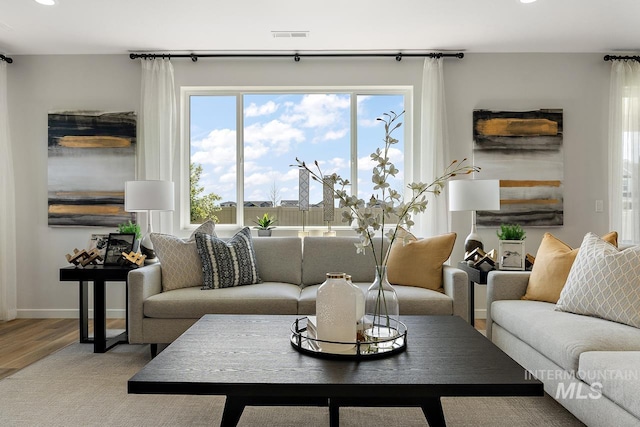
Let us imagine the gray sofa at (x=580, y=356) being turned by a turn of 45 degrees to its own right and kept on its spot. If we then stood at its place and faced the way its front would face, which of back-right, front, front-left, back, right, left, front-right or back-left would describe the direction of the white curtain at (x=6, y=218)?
front

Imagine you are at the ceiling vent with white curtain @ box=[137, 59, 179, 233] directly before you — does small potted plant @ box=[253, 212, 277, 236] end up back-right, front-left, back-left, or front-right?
front-right

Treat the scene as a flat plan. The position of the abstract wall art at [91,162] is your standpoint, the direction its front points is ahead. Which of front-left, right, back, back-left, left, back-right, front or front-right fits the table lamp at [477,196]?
front-left

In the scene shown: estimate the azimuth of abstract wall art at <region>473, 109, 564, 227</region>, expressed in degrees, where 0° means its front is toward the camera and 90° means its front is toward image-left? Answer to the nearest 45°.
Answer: approximately 0°

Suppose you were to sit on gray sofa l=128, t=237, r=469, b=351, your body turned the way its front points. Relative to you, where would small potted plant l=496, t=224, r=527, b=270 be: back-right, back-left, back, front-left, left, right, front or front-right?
left

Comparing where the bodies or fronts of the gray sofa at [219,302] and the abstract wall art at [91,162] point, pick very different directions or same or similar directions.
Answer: same or similar directions

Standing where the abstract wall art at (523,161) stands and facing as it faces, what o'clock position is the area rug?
The area rug is roughly at 1 o'clock from the abstract wall art.

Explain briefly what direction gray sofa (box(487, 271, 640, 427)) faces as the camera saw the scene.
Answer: facing the viewer and to the left of the viewer

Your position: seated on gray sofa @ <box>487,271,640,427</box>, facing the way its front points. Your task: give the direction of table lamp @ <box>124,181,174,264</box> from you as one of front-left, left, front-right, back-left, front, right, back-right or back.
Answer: front-right

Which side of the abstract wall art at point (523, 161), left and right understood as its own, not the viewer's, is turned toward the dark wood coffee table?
front

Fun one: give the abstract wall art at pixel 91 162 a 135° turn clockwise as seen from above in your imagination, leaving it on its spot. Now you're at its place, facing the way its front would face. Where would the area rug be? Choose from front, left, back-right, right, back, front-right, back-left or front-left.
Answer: back-left

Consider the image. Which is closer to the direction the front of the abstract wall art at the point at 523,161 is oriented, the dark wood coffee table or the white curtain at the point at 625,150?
the dark wood coffee table

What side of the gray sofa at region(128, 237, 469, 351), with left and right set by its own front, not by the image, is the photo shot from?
front

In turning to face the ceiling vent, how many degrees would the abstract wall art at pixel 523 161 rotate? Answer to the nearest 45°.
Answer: approximately 45° to its right

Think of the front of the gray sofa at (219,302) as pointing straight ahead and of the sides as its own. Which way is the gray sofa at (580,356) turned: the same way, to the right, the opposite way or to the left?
to the right
